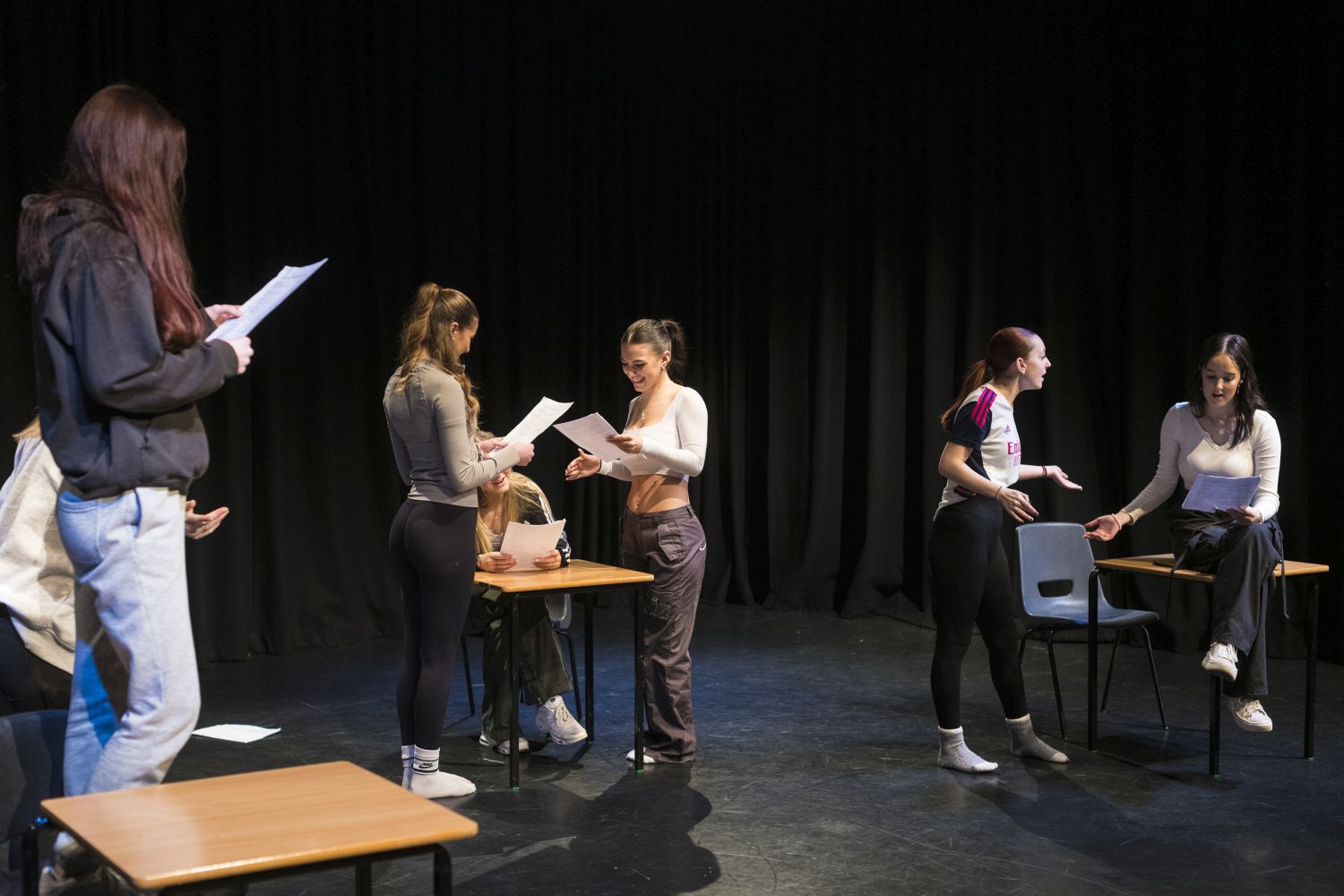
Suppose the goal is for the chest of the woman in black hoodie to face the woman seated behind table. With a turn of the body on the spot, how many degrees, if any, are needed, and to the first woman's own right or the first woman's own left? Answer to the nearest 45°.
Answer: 0° — they already face them

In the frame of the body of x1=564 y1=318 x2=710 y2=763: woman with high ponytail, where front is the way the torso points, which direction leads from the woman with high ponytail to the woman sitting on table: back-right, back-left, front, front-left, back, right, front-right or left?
back-left

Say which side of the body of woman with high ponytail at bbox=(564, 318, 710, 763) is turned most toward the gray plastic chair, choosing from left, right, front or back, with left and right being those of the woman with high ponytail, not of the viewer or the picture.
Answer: back

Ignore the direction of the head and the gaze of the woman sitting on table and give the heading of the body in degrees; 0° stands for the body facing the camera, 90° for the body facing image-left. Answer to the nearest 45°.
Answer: approximately 0°

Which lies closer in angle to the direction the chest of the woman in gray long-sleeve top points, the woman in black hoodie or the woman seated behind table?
the woman seated behind table

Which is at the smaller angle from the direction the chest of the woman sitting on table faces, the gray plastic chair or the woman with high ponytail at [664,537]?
the woman with high ponytail

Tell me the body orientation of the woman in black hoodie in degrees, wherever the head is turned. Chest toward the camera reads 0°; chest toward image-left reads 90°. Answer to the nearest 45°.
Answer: approximately 225°
